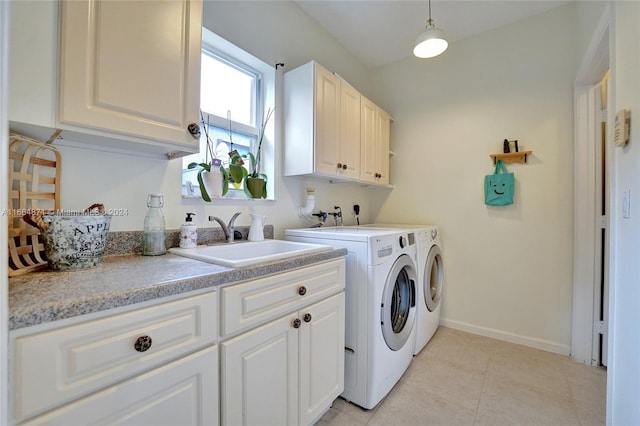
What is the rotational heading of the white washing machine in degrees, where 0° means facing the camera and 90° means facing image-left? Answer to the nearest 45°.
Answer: approximately 315°

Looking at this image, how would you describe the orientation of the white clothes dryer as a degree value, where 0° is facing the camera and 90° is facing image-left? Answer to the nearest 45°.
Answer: approximately 315°

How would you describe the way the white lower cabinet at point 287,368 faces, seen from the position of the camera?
facing the viewer and to the right of the viewer

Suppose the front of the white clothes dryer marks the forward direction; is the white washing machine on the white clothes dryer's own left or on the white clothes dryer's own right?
on the white clothes dryer's own right

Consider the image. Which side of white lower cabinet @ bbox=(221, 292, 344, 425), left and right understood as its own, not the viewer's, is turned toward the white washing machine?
left

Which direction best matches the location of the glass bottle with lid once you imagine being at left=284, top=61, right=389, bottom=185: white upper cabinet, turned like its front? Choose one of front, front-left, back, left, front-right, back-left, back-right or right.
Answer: right

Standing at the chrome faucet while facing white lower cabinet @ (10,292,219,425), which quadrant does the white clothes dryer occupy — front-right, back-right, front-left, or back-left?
back-left

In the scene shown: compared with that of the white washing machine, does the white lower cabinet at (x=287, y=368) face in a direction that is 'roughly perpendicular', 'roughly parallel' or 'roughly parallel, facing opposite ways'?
roughly parallel

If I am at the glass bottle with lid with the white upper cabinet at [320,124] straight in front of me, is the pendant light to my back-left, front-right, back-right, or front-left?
front-right

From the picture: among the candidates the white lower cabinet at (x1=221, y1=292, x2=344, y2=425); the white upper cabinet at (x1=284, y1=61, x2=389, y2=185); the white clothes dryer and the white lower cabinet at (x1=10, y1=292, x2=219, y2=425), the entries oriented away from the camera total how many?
0

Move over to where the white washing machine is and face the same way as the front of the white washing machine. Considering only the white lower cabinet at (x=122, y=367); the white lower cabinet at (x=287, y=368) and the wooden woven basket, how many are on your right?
3

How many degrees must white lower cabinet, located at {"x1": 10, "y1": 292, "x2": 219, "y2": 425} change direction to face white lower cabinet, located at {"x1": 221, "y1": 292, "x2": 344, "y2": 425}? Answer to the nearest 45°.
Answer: approximately 45° to its left

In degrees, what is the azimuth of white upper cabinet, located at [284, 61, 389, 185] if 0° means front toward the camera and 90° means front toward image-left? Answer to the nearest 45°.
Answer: approximately 315°

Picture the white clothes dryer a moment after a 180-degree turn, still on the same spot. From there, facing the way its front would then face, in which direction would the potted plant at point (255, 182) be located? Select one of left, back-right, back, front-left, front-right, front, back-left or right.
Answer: left

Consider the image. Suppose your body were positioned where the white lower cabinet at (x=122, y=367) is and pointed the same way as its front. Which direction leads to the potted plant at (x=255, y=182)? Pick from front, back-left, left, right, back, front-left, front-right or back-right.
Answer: left
